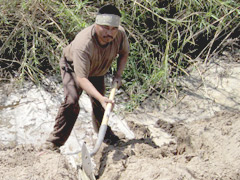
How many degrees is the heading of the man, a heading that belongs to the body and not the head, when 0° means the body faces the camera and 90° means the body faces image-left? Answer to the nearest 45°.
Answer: approximately 315°
